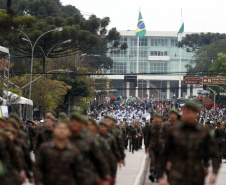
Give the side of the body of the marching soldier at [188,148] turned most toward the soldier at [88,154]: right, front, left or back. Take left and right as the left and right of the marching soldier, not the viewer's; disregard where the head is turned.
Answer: right

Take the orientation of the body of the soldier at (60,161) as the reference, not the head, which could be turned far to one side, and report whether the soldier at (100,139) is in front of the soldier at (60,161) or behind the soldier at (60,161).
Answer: behind

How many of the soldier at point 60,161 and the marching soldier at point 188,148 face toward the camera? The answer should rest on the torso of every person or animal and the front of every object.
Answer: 2

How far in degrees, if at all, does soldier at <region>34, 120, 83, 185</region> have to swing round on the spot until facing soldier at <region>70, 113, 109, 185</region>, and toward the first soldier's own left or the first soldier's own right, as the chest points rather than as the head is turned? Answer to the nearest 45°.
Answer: approximately 135° to the first soldier's own left

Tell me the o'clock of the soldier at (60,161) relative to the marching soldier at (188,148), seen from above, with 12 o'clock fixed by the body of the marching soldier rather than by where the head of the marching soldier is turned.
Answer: The soldier is roughly at 2 o'clock from the marching soldier.

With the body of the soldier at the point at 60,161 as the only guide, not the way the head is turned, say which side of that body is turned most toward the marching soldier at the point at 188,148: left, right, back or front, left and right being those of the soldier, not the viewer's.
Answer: left

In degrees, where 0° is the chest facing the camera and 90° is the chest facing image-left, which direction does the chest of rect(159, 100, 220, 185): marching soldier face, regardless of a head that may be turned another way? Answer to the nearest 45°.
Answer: approximately 0°
